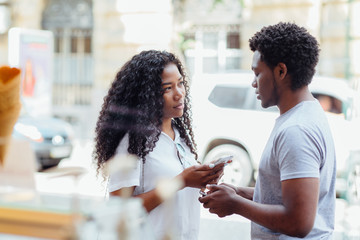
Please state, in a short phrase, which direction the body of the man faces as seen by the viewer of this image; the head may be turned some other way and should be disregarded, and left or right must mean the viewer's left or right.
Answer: facing to the left of the viewer

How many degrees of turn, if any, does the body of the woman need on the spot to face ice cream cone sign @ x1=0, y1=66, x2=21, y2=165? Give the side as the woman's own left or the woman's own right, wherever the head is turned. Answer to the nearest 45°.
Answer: approximately 90° to the woman's own right

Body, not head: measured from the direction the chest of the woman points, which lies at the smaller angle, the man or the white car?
the man

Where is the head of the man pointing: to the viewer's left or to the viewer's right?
to the viewer's left

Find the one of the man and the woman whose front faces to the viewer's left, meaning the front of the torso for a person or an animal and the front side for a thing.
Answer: the man

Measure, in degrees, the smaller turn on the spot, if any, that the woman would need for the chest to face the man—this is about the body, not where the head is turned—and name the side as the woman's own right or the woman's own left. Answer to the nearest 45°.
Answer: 0° — they already face them
